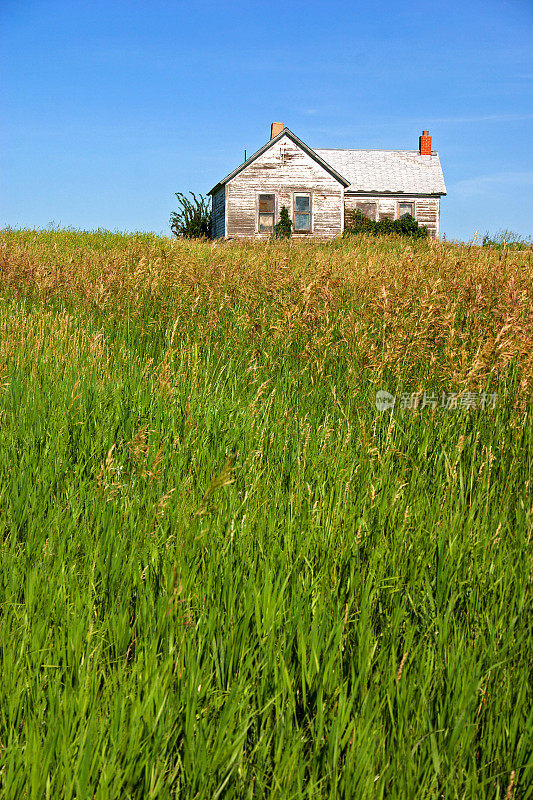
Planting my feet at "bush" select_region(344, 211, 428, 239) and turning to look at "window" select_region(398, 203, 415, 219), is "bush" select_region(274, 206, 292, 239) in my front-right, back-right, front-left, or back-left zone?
back-left

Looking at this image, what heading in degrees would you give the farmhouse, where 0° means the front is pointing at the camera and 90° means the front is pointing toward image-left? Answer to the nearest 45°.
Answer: approximately 0°
